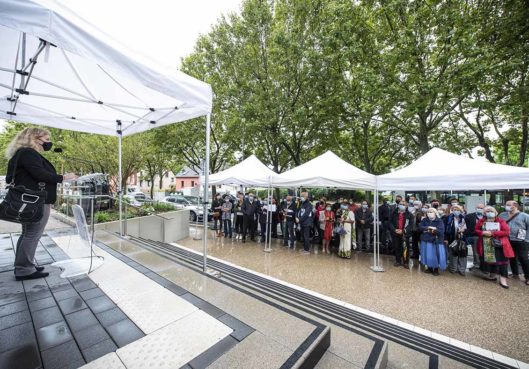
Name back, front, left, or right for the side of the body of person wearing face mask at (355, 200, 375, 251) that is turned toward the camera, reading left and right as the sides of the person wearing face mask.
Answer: front

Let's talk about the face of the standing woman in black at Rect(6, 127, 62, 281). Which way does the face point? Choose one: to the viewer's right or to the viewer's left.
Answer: to the viewer's right

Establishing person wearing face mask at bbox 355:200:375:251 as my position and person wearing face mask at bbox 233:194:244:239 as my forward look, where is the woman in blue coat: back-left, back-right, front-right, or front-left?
back-left

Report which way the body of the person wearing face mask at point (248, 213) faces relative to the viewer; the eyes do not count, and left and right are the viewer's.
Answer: facing the viewer

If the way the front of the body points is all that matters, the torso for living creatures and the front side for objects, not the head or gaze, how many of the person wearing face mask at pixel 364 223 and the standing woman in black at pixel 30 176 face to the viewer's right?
1

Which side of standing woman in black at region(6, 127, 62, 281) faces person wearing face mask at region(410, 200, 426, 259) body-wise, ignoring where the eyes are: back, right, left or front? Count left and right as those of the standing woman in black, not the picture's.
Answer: front

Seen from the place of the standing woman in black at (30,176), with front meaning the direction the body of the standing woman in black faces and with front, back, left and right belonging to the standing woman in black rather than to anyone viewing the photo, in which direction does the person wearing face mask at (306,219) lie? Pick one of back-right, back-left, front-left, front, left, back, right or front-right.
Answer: front

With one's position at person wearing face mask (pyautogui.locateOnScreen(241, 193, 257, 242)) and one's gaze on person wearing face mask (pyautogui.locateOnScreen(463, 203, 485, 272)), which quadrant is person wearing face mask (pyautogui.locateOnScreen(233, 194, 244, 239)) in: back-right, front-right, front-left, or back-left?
back-left

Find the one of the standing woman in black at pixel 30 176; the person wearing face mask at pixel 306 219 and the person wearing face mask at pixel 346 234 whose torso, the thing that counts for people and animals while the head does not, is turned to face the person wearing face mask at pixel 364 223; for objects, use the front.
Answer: the standing woman in black

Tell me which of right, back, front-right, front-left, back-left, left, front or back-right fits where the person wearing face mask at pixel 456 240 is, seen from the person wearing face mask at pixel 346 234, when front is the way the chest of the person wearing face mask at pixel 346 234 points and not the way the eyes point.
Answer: back-left

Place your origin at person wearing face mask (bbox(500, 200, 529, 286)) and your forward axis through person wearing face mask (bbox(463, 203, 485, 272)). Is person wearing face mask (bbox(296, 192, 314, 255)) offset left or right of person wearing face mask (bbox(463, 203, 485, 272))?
left

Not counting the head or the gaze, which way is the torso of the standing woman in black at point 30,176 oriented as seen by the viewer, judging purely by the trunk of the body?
to the viewer's right

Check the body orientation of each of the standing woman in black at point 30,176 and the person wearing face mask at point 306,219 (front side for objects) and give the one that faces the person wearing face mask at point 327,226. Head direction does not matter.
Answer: the standing woman in black
